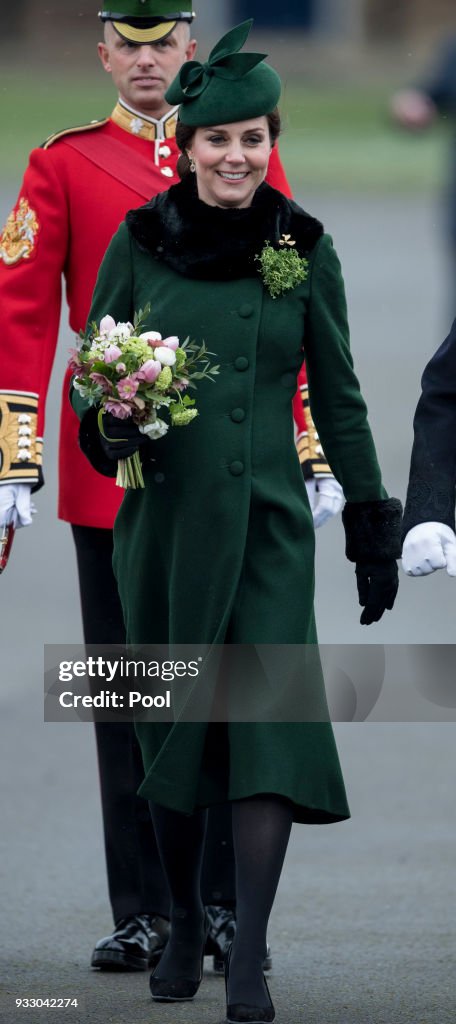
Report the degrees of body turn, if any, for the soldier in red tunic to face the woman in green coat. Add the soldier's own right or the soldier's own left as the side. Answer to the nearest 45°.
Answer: approximately 45° to the soldier's own left

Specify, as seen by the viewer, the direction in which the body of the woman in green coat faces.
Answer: toward the camera

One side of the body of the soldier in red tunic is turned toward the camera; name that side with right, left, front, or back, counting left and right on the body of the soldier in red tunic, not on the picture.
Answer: front

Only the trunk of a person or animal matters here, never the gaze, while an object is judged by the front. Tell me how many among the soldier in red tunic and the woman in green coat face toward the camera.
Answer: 2
